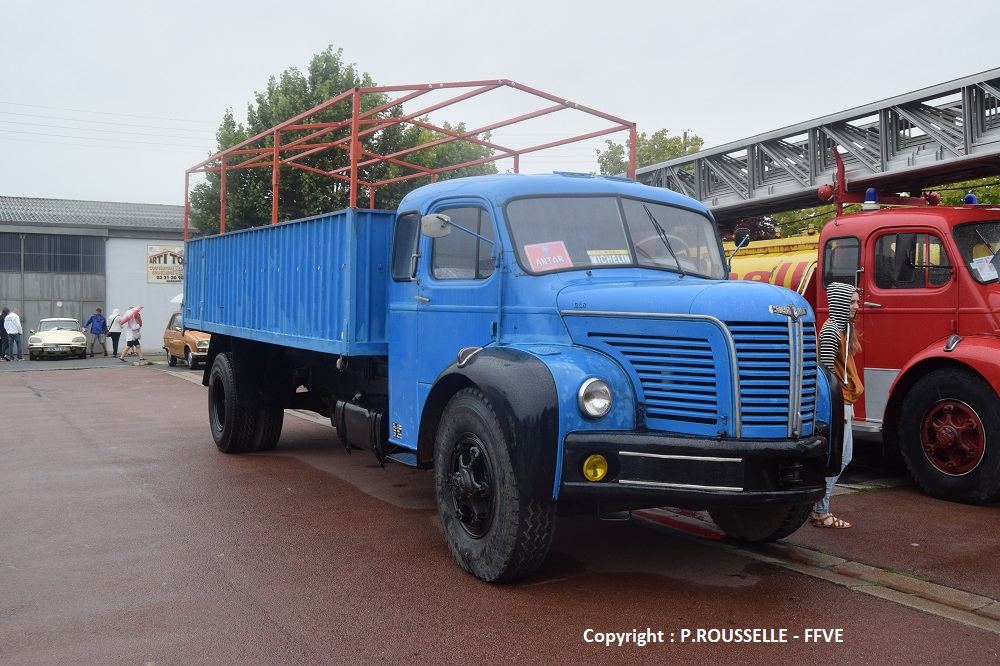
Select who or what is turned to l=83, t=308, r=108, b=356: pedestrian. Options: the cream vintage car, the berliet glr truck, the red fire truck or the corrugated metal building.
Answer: the corrugated metal building

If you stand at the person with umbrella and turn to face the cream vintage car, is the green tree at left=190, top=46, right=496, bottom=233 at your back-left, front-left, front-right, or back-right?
back-right

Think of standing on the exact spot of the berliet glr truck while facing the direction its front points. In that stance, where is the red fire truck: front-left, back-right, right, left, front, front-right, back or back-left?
left

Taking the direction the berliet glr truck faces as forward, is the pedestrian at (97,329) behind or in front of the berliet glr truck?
behind

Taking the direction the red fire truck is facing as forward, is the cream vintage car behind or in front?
behind

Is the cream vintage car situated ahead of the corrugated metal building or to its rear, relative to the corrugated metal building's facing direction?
ahead

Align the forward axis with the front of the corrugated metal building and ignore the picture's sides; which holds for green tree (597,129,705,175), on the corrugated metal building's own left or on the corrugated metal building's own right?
on the corrugated metal building's own left

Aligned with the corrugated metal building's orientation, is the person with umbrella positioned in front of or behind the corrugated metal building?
in front

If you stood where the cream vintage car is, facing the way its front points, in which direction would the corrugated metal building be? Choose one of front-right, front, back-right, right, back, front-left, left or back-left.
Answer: back

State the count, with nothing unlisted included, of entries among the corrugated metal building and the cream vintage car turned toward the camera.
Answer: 2

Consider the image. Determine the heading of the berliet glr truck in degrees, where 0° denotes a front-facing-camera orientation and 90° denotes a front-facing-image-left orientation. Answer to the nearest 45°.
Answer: approximately 315°
